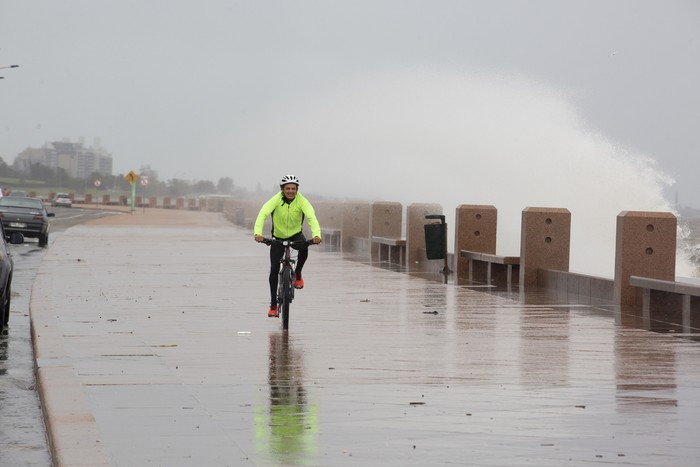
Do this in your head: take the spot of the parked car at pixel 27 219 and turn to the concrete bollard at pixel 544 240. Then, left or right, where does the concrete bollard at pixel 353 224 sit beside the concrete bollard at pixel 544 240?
left

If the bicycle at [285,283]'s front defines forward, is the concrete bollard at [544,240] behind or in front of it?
behind

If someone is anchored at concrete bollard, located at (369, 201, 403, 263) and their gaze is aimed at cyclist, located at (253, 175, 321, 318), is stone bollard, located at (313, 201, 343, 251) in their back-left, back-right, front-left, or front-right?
back-right

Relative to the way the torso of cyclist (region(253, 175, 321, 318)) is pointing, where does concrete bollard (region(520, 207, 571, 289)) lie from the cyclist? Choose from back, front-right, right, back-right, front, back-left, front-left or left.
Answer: back-left

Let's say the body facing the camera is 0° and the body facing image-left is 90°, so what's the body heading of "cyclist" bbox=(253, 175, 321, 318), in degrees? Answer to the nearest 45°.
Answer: approximately 0°

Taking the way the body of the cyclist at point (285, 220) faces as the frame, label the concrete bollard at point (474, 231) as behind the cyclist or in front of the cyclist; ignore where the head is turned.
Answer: behind
